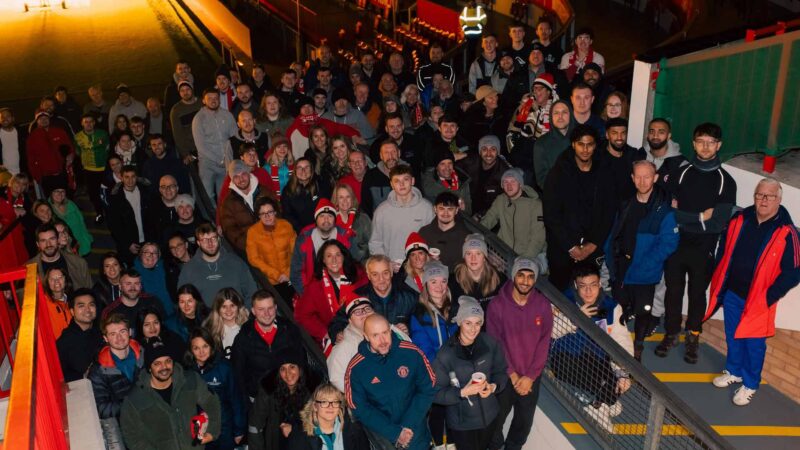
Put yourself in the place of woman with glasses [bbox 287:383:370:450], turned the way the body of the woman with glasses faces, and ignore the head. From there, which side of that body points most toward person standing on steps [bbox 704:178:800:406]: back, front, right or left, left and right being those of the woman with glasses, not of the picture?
left

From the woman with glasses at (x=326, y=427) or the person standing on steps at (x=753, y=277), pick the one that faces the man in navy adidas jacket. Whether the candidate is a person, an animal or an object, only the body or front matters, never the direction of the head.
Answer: the person standing on steps

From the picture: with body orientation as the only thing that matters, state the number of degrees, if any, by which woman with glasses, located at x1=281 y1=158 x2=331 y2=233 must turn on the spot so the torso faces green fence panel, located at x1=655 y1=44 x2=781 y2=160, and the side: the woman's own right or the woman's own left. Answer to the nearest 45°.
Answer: approximately 90° to the woman's own left

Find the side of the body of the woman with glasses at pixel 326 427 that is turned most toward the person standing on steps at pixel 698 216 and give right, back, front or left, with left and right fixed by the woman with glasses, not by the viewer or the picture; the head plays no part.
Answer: left

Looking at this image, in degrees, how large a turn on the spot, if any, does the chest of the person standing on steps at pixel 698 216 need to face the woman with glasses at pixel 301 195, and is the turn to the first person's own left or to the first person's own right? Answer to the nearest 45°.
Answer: approximately 90° to the first person's own right

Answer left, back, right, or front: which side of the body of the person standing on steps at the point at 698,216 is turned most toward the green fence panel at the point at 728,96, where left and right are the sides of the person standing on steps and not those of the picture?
back
